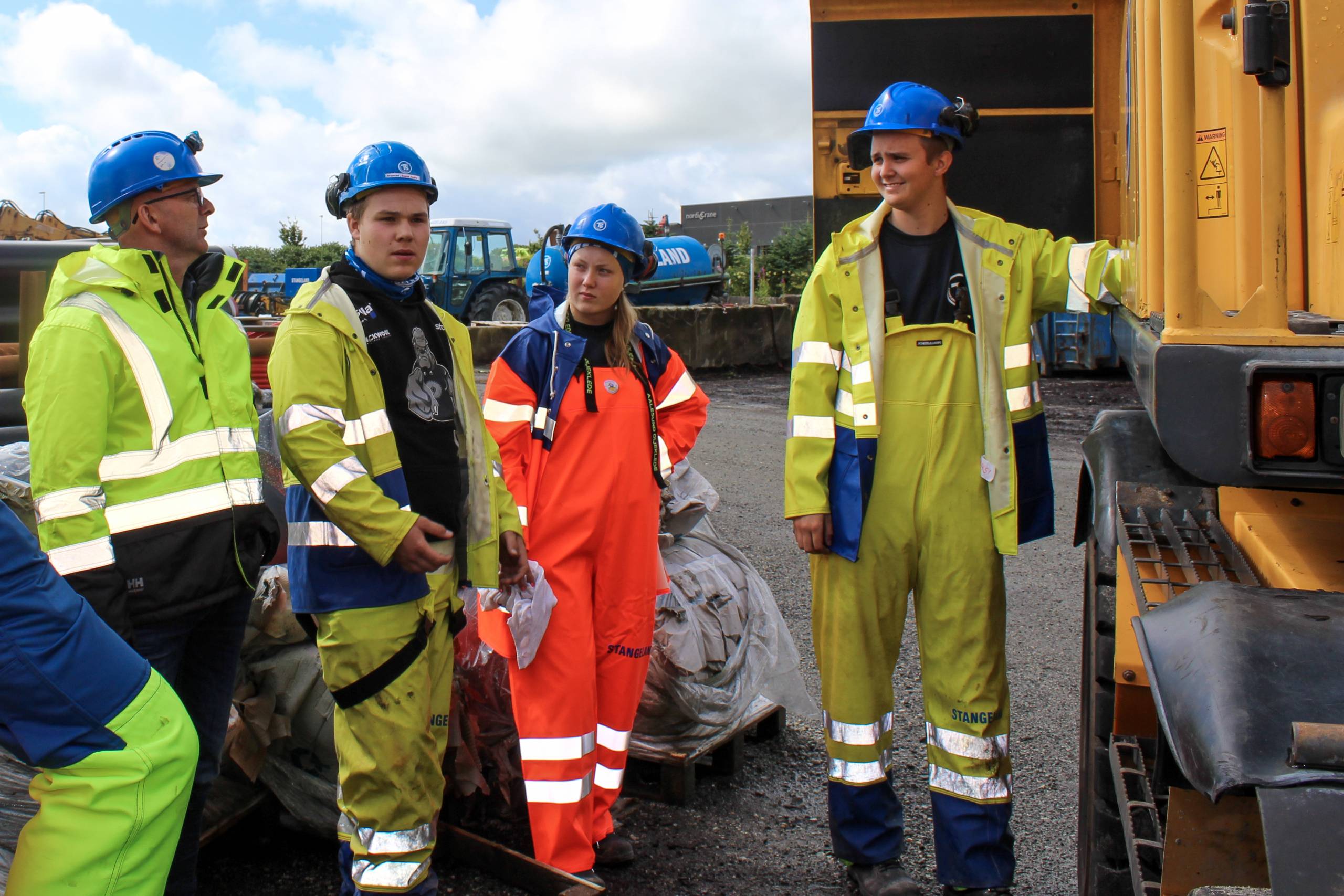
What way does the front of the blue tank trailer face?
to the viewer's left

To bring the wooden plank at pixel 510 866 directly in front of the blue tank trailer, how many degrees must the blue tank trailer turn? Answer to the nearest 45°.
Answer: approximately 90° to its left

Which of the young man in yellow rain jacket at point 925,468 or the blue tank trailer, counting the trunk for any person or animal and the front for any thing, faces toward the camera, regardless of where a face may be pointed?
the young man in yellow rain jacket

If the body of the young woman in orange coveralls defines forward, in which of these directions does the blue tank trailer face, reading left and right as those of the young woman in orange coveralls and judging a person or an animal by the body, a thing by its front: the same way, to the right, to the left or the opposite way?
to the right

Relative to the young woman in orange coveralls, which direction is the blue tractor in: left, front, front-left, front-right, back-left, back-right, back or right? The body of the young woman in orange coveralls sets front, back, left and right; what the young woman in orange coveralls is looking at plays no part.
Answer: back

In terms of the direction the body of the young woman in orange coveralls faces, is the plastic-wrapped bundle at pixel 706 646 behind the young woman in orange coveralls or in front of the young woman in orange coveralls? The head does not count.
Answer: behind

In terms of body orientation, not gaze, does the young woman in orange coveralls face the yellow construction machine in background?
no

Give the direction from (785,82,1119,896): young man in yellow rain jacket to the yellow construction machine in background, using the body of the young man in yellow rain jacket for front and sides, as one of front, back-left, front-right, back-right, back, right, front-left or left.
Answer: back-right

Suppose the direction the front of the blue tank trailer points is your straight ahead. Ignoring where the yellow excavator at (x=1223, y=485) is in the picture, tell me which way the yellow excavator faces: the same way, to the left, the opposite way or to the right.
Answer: to the right

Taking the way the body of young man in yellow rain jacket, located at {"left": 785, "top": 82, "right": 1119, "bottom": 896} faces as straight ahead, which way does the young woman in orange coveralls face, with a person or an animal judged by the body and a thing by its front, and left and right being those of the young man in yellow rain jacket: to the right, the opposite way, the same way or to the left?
the same way

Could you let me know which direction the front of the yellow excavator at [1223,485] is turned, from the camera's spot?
facing away from the viewer

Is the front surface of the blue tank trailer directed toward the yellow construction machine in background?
yes

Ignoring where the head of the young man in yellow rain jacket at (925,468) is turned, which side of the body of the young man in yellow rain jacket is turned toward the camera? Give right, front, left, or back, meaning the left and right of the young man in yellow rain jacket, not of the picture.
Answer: front

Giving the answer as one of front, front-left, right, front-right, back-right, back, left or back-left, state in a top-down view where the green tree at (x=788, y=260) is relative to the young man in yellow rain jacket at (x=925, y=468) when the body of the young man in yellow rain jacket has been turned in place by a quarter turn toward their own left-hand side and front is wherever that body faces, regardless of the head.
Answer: left

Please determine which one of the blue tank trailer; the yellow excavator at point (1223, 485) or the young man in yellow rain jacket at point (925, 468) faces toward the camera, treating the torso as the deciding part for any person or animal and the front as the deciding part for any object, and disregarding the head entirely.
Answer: the young man in yellow rain jacket

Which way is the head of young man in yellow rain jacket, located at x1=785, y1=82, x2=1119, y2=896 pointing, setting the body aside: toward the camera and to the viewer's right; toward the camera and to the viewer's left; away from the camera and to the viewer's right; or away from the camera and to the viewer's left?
toward the camera and to the viewer's left

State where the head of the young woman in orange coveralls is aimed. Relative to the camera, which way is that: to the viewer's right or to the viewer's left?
to the viewer's left
